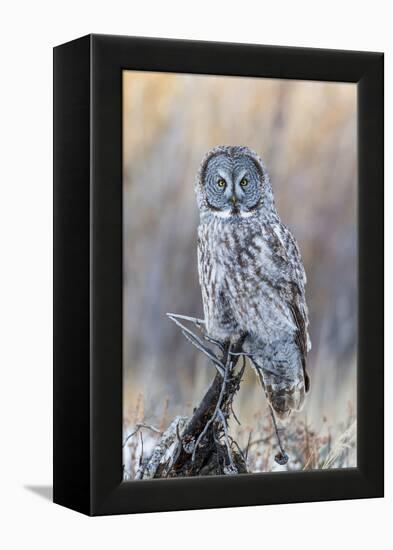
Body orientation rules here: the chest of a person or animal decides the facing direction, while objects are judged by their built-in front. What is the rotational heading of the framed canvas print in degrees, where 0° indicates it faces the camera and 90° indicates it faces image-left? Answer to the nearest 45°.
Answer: approximately 315°
